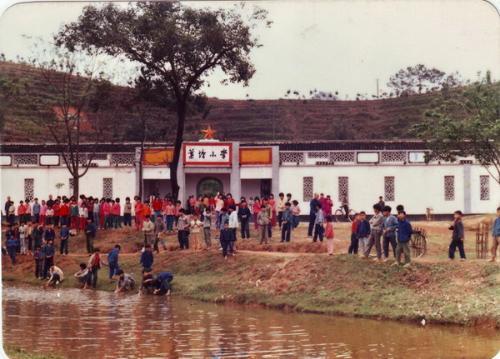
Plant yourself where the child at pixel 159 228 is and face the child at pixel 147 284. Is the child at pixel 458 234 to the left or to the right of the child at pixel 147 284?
left

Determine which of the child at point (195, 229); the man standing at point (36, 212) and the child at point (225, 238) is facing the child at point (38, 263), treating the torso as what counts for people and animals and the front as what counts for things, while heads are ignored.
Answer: the man standing

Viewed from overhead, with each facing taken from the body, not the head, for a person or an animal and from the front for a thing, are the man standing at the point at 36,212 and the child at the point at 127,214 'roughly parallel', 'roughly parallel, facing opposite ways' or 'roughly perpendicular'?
roughly parallel

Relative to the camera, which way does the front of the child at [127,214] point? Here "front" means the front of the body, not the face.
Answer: toward the camera

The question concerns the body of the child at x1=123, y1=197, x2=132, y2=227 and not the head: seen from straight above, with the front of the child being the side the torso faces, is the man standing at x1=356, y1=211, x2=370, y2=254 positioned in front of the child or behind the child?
in front

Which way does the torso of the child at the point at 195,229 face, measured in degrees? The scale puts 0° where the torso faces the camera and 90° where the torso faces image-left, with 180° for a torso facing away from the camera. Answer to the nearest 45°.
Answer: approximately 0°

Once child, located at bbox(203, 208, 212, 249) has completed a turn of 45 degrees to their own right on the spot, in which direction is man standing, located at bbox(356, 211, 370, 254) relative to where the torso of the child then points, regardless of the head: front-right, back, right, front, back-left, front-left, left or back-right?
left

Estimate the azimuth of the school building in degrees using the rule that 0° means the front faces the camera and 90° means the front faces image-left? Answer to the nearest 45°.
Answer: approximately 0°

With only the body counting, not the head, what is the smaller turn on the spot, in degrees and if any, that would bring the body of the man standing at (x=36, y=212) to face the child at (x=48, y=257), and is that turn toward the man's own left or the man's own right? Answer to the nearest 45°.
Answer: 0° — they already face them

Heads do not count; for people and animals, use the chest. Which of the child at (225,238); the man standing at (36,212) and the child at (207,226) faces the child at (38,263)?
the man standing
